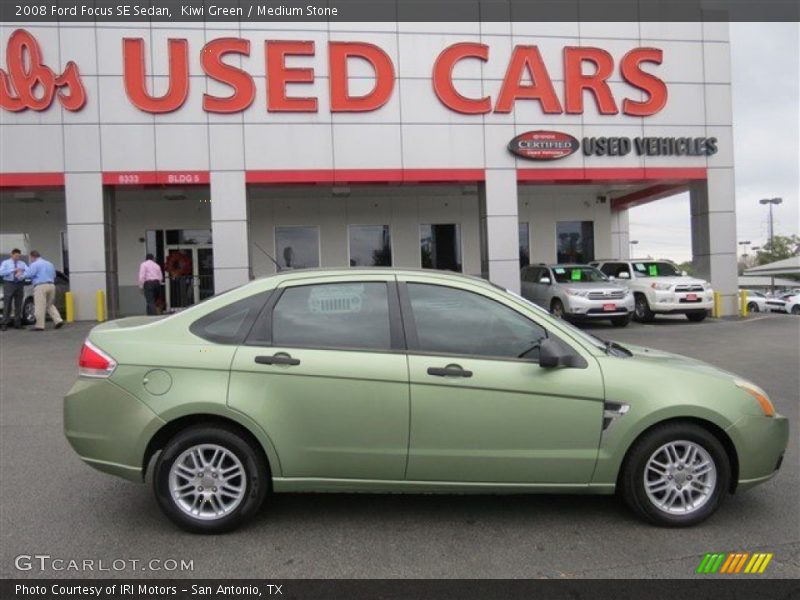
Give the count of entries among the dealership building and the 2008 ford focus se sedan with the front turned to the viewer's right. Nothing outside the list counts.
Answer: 1

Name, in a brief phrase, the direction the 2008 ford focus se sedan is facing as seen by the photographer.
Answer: facing to the right of the viewer

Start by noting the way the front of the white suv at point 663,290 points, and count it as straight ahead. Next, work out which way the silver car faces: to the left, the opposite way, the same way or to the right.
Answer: the same way

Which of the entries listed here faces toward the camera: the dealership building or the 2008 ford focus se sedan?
the dealership building

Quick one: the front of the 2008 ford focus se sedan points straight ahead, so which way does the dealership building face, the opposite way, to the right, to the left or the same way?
to the right

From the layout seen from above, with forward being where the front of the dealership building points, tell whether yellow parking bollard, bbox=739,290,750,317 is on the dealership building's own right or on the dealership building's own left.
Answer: on the dealership building's own left

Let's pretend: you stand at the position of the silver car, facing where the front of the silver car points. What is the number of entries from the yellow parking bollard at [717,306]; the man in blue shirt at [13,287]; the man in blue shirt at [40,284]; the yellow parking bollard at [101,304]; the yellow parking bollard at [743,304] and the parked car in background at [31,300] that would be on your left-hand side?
2

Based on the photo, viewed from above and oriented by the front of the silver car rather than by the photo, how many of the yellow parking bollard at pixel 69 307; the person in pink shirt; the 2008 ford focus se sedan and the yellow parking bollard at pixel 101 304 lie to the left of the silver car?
0

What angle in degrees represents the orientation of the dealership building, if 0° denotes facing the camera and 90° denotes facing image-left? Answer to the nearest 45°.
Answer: approximately 0°

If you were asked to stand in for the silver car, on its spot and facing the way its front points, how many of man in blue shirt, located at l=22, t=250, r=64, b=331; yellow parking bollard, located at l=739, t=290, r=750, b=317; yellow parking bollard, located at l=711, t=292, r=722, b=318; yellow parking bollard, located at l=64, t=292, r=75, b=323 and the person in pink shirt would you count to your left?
2

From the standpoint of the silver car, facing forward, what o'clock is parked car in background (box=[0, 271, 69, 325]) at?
The parked car in background is roughly at 4 o'clock from the silver car.

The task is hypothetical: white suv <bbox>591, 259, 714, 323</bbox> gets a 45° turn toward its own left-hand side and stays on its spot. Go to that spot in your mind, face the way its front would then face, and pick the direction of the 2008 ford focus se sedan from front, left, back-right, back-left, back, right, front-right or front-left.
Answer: right

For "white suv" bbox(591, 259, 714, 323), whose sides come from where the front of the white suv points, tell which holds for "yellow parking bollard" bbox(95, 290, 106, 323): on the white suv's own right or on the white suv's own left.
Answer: on the white suv's own right

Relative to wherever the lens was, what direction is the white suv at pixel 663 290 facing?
facing the viewer and to the right of the viewer

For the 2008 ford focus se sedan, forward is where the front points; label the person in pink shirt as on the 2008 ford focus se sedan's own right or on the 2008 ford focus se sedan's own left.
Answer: on the 2008 ford focus se sedan's own left

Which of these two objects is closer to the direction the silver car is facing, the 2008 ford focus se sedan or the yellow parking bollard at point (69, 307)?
the 2008 ford focus se sedan
